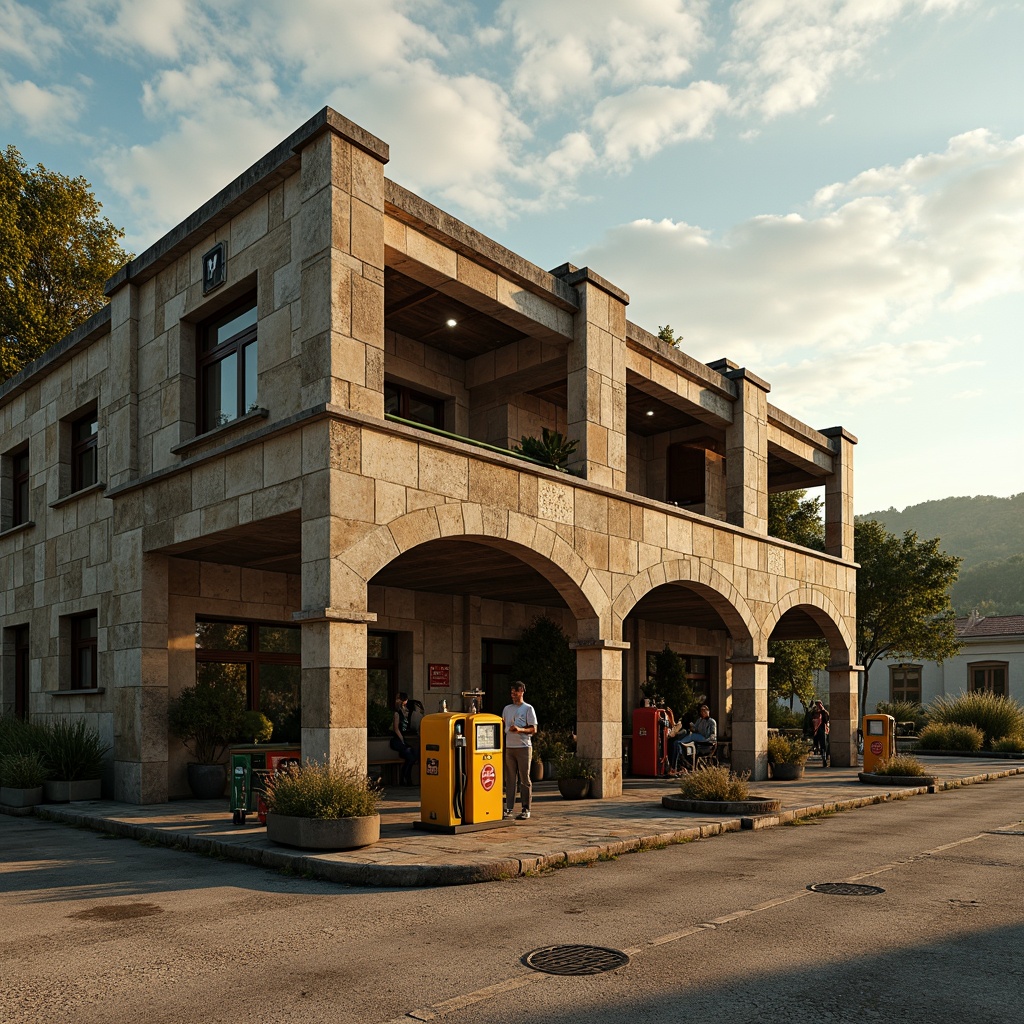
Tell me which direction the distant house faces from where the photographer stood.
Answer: facing the viewer

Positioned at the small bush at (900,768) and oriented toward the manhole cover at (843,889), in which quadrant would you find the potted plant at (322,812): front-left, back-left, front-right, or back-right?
front-right

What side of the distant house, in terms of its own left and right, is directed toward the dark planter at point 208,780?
front

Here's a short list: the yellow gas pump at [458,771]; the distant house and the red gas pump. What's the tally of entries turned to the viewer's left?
0

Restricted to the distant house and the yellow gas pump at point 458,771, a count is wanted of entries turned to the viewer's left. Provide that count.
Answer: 0

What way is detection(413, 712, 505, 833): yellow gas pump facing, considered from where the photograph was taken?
facing the viewer and to the right of the viewer

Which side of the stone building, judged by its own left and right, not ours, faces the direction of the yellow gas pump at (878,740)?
left

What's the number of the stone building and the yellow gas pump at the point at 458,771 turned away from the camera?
0

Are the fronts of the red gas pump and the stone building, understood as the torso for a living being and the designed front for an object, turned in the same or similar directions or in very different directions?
same or similar directions

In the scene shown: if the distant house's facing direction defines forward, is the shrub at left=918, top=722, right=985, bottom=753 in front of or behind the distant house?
in front

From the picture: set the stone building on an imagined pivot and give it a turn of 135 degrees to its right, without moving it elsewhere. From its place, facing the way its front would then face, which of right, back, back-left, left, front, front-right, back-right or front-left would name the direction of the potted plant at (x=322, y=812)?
left

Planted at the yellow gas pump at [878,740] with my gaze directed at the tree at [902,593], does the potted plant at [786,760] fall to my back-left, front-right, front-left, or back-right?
back-left

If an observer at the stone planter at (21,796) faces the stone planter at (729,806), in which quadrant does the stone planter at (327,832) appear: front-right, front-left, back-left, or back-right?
front-right

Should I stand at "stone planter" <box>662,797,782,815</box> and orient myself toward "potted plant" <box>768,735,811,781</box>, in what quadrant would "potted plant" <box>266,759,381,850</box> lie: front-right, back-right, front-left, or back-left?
back-left
